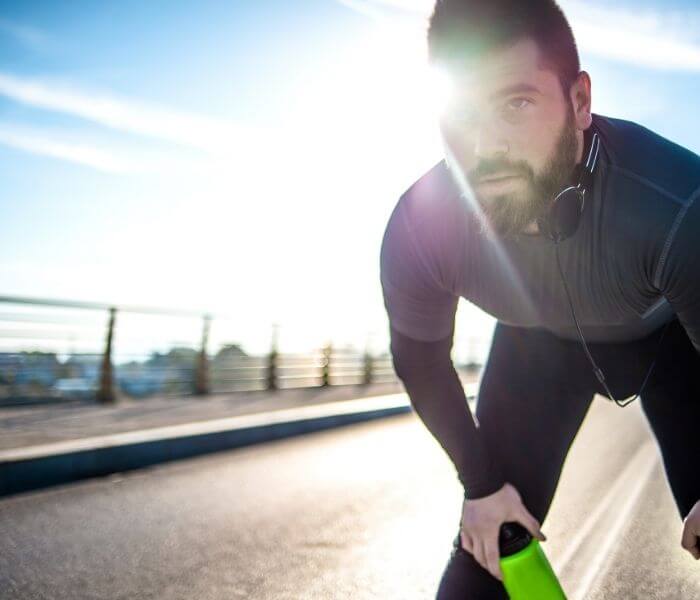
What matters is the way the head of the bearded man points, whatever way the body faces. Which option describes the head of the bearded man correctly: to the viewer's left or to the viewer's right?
to the viewer's left

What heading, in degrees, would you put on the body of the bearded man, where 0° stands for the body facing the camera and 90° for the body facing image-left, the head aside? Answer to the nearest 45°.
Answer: approximately 45°
